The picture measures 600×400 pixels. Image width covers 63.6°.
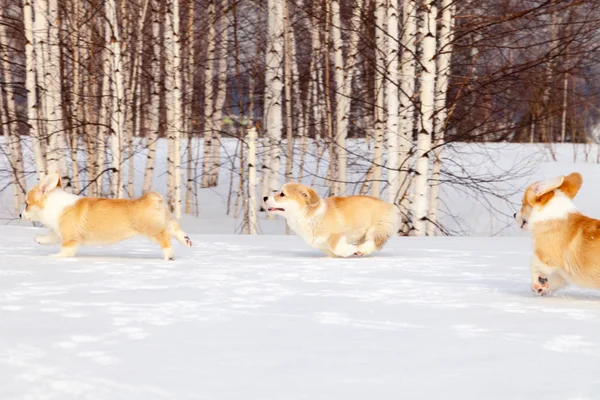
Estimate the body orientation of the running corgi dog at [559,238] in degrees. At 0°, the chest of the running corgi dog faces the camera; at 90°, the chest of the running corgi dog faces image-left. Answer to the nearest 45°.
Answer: approximately 90°

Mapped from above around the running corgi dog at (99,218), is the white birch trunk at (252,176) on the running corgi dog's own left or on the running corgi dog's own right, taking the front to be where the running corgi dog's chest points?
on the running corgi dog's own right

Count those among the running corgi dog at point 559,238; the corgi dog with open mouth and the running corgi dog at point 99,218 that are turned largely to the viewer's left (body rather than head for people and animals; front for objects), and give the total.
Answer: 3

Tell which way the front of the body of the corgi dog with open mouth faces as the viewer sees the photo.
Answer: to the viewer's left

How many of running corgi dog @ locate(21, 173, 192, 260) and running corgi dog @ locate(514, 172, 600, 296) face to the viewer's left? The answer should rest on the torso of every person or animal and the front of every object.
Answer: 2

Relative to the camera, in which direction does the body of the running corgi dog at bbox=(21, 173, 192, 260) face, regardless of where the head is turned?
to the viewer's left

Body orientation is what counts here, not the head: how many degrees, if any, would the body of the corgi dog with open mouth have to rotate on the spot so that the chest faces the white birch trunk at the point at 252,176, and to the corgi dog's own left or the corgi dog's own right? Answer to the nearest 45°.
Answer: approximately 90° to the corgi dog's own right

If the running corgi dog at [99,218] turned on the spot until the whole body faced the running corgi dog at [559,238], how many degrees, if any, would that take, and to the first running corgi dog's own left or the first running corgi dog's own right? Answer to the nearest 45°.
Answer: approximately 135° to the first running corgi dog's own left

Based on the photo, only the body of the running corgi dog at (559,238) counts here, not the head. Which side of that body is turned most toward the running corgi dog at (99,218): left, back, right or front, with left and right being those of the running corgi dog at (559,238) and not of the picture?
front

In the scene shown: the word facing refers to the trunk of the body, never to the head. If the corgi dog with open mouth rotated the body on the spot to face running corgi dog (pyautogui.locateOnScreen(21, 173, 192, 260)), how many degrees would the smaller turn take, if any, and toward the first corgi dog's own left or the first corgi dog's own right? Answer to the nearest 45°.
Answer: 0° — it already faces it

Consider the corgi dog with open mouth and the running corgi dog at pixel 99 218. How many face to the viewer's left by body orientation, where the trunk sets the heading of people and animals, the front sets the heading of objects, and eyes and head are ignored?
2
